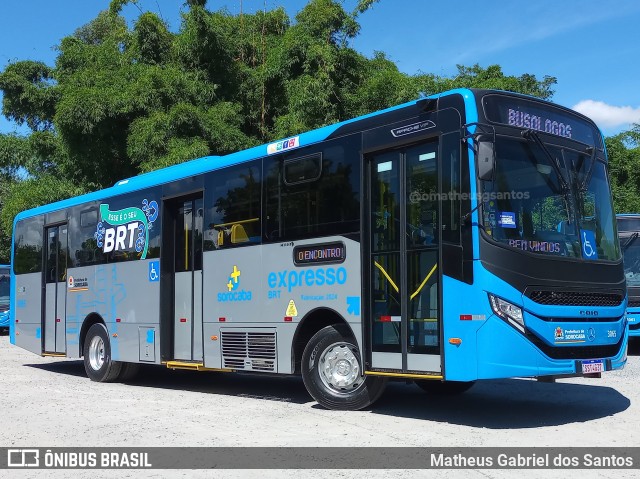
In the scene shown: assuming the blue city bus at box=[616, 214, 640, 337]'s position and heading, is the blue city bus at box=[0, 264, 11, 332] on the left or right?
on its right

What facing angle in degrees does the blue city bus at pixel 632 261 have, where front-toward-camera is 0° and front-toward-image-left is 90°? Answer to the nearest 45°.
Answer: approximately 0°

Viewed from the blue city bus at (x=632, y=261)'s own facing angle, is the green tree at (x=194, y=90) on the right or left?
on its right

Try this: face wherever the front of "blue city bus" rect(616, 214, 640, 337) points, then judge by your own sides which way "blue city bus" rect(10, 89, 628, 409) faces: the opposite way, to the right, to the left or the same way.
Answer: to the left

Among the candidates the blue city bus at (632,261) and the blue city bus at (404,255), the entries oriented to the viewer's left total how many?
0

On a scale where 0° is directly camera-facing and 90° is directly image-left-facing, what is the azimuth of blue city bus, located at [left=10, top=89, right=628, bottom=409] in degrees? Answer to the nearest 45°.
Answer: approximately 315°

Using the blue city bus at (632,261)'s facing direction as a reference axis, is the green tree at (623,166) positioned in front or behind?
behind

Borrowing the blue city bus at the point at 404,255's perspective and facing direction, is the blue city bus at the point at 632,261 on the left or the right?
on its left
